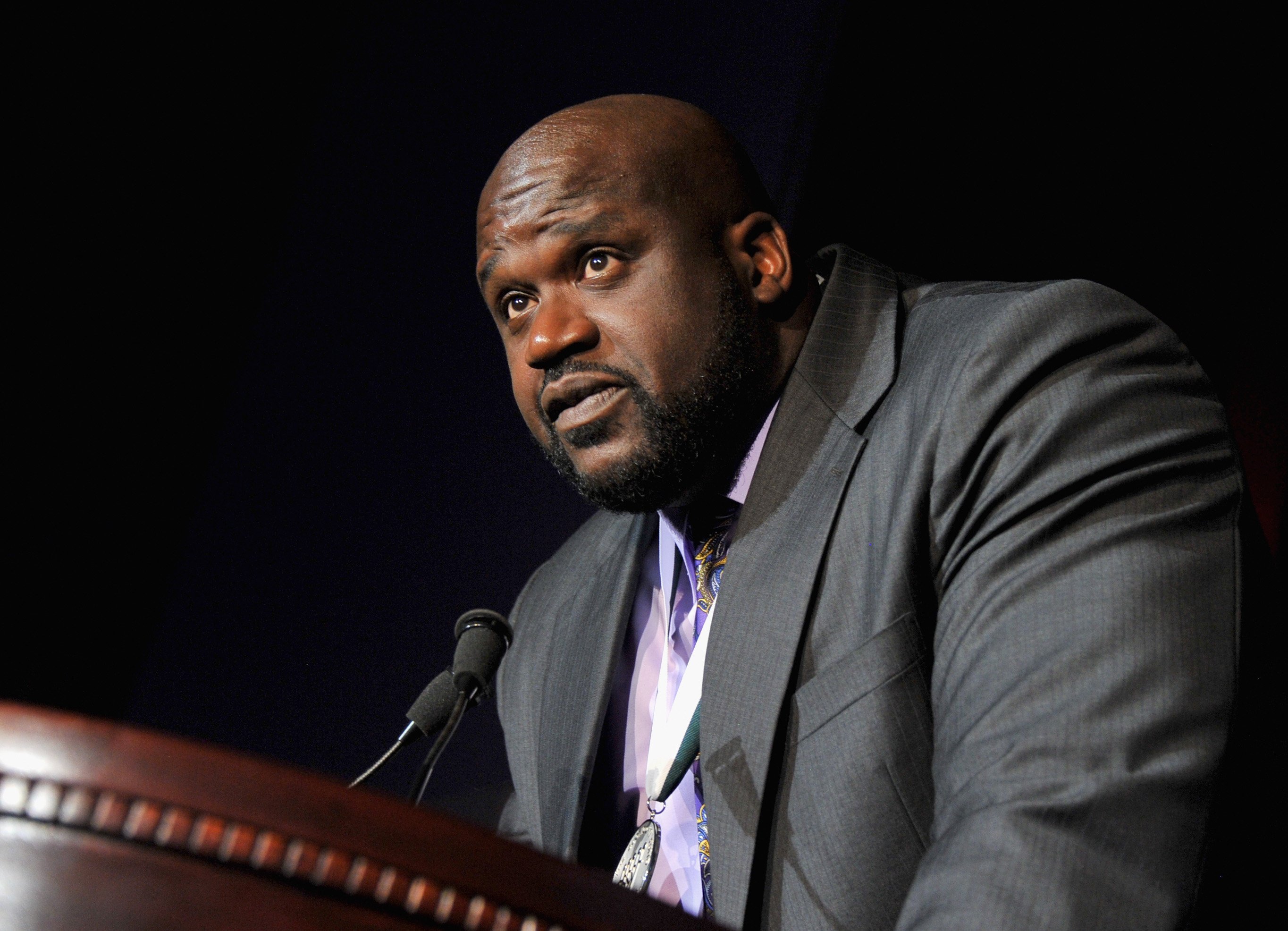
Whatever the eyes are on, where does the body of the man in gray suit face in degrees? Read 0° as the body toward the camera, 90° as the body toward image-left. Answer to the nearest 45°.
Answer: approximately 45°

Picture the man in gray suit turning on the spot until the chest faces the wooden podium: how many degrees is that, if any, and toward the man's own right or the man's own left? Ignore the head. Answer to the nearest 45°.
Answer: approximately 45° to the man's own left
